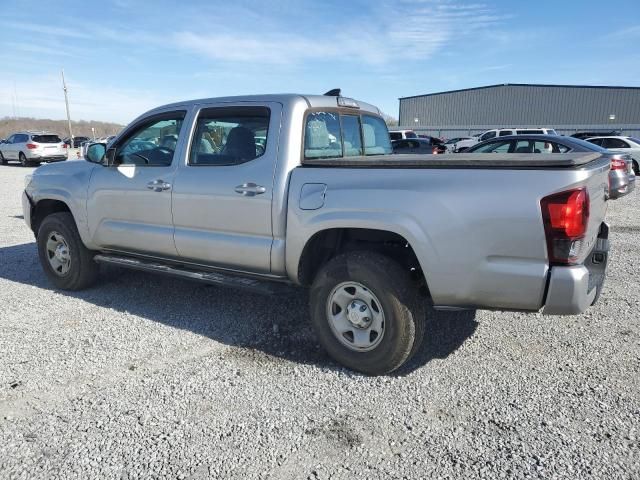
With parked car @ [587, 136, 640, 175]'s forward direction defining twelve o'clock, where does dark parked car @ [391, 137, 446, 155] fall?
The dark parked car is roughly at 8 o'clock from the parked car.

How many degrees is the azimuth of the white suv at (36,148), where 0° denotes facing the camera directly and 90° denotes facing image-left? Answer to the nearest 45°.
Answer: approximately 135°

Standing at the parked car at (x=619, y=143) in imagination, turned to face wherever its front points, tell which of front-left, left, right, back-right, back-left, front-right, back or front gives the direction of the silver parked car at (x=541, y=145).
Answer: back-left

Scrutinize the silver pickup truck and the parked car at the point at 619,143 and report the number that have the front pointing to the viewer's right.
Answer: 0

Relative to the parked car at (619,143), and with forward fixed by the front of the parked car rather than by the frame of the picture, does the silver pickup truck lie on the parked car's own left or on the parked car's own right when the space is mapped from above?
on the parked car's own left

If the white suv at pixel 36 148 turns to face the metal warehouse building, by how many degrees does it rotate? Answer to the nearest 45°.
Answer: approximately 135° to its right

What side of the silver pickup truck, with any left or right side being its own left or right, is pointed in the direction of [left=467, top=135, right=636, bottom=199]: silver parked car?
right

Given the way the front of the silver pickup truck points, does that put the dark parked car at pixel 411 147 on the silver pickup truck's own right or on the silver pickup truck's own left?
on the silver pickup truck's own right

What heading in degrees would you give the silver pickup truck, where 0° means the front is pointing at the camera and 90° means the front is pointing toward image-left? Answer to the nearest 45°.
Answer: approximately 135°
